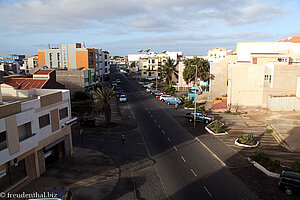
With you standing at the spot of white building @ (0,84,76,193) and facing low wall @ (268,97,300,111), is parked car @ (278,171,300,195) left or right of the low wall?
right

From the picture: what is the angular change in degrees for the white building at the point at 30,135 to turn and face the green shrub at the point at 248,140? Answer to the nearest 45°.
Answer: approximately 45° to its left

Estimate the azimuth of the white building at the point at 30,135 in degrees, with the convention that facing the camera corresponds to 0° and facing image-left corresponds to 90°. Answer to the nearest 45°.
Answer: approximately 315°

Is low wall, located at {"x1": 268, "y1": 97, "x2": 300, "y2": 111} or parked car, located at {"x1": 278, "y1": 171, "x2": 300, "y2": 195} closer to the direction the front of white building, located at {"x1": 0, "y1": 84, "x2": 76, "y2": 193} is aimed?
the parked car

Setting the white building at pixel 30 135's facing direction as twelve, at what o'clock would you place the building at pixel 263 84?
The building is roughly at 10 o'clock from the white building.

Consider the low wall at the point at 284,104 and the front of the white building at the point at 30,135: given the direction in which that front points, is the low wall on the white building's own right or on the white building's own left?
on the white building's own left
